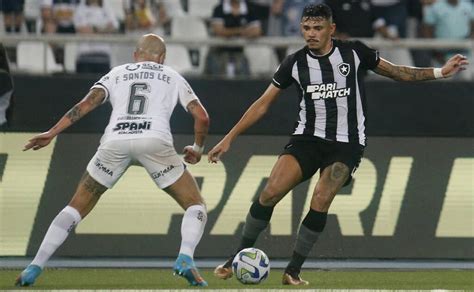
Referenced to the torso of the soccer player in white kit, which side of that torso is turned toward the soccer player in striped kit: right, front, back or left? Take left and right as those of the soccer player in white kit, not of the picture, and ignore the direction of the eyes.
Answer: right

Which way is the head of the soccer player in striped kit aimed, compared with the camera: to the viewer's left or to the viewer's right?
to the viewer's left

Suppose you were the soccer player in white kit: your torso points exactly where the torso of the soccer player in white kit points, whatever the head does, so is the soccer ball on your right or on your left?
on your right

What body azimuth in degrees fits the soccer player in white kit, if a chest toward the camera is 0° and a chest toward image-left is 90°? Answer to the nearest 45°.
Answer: approximately 180°
